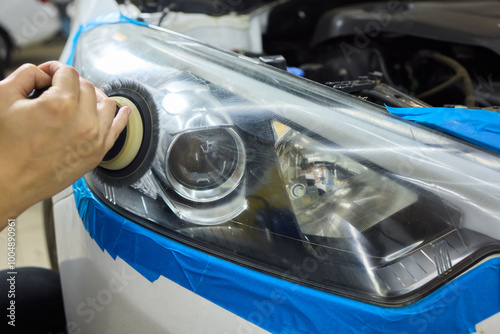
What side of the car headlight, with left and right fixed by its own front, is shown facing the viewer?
front
